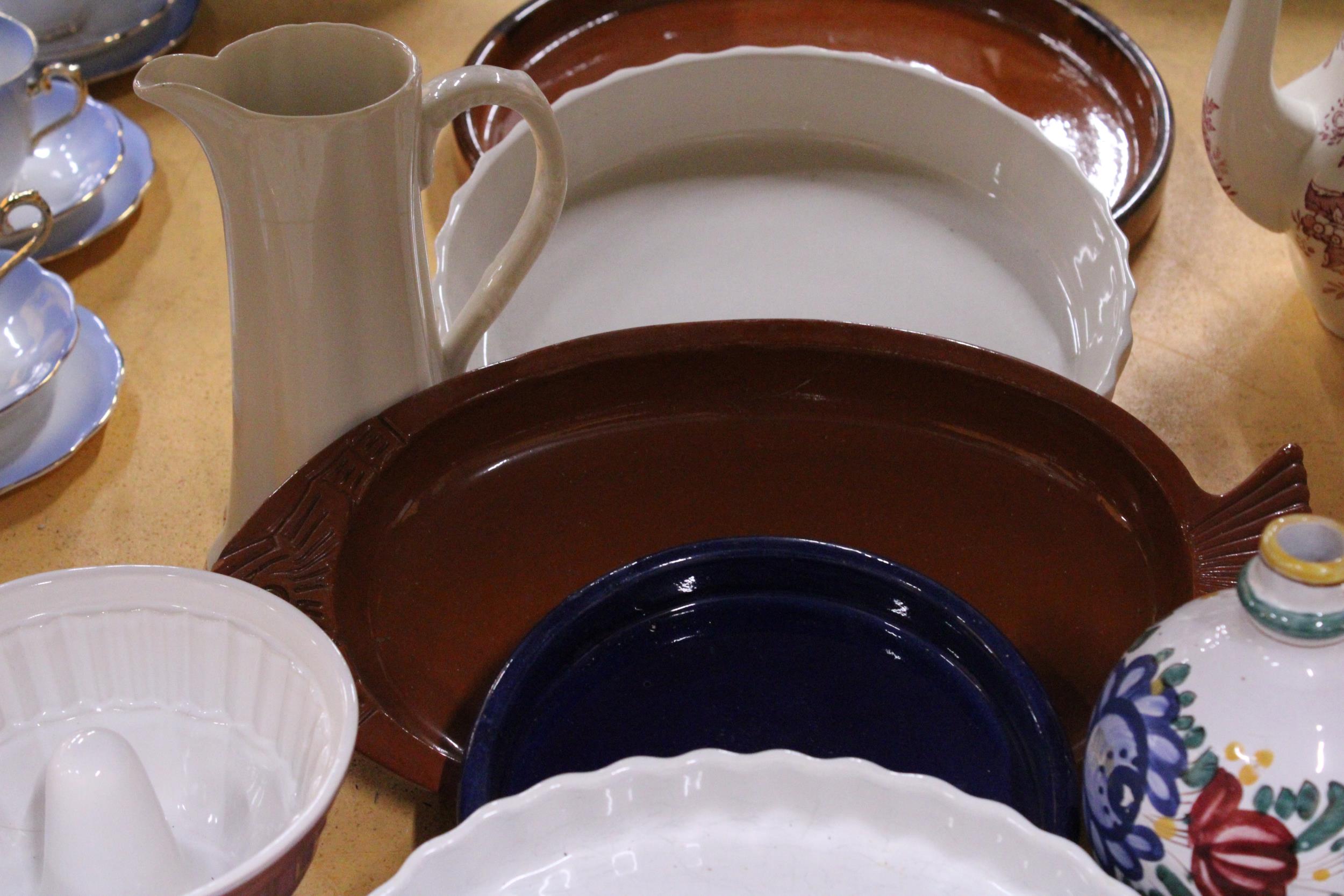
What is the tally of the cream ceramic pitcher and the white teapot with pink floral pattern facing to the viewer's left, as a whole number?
2

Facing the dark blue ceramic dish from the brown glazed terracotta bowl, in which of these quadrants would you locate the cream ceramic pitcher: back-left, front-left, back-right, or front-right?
front-right

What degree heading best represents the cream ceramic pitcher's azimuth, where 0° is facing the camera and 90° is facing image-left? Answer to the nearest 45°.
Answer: approximately 90°

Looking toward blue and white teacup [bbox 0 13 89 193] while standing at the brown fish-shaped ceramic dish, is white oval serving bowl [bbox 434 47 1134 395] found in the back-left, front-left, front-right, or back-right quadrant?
front-right

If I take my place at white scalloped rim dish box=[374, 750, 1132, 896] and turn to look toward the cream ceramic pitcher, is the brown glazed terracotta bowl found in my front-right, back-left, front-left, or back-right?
front-right

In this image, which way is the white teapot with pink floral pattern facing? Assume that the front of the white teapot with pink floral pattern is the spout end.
to the viewer's left

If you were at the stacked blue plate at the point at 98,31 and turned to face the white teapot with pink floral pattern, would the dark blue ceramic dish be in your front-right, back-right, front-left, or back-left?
front-right
